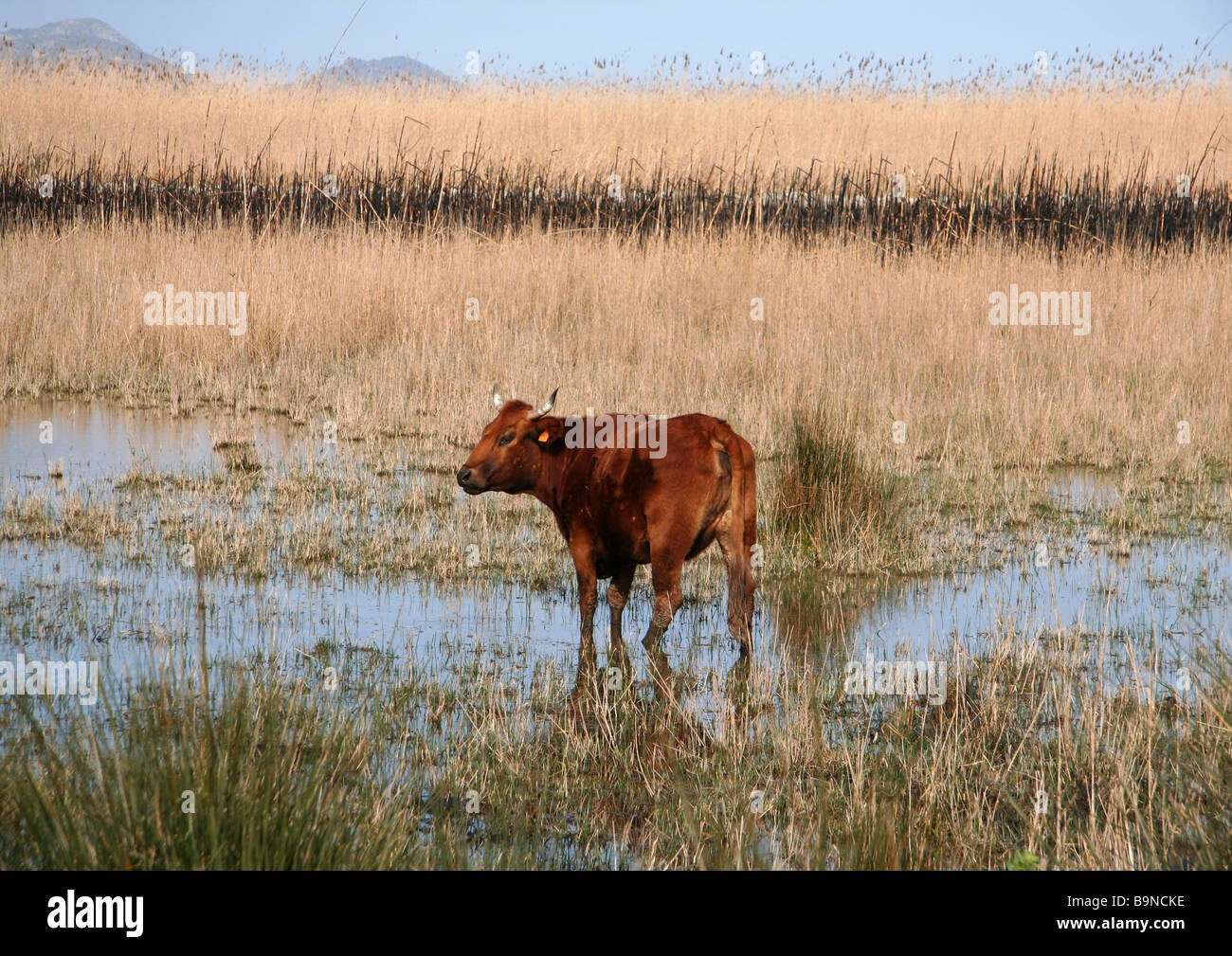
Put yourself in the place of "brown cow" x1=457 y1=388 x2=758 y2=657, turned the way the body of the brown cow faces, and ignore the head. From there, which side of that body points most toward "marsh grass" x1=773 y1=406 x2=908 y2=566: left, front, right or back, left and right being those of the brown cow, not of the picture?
right

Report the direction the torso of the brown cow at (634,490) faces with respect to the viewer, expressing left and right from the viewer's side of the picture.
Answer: facing away from the viewer and to the left of the viewer
